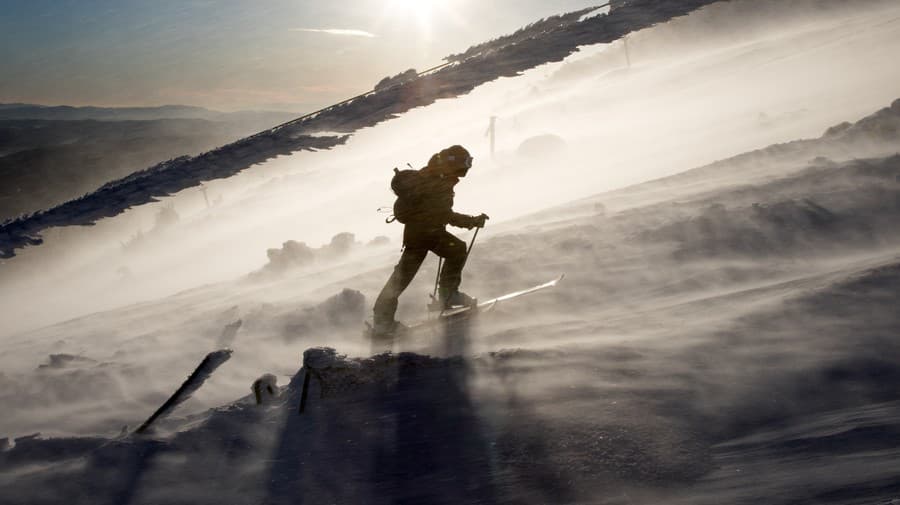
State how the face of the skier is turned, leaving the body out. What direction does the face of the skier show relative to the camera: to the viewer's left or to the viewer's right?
to the viewer's right

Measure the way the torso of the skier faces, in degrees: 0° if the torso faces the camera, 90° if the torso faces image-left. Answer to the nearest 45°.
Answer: approximately 270°
